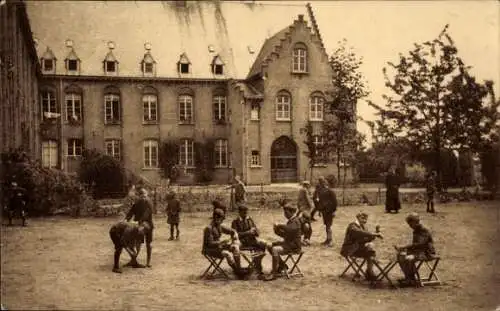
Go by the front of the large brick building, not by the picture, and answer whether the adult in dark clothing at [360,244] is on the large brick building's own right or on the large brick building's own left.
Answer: on the large brick building's own left

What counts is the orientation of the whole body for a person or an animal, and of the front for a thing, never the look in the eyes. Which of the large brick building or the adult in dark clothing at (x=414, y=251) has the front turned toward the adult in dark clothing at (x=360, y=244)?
the adult in dark clothing at (x=414, y=251)

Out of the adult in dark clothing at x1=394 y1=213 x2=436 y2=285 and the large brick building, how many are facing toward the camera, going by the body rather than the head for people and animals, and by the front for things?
1

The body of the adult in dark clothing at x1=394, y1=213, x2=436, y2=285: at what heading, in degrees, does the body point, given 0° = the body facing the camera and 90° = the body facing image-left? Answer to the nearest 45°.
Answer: approximately 90°
